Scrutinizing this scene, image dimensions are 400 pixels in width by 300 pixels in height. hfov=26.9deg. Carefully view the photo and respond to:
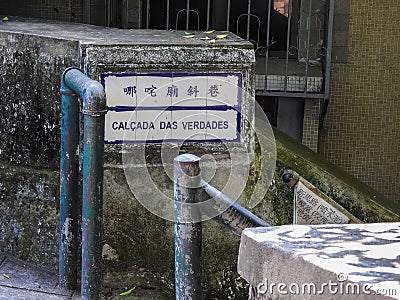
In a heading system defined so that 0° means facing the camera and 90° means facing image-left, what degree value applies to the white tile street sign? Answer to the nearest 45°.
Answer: approximately 0°

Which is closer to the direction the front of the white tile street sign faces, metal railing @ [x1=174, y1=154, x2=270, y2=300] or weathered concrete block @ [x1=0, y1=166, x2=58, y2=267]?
the metal railing

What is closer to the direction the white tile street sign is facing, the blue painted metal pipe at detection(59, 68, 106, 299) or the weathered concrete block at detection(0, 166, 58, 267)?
the blue painted metal pipe

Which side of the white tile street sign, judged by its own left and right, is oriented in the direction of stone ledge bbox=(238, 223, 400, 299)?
front

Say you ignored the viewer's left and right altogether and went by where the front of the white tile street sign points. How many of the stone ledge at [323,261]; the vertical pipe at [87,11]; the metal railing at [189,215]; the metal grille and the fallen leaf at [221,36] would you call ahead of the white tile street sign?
2

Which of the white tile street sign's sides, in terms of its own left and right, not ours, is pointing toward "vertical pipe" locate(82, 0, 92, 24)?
back

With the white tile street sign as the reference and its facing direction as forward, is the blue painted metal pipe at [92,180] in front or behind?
in front

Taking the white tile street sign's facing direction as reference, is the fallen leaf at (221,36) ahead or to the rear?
to the rear

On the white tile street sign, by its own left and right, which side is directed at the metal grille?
back

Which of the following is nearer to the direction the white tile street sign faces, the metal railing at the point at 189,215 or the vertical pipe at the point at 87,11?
the metal railing

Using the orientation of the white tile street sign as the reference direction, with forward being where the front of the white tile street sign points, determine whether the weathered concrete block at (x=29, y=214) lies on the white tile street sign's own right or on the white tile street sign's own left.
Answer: on the white tile street sign's own right

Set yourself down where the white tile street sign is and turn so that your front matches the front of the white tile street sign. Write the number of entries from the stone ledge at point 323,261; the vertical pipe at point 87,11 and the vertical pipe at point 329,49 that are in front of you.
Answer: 1

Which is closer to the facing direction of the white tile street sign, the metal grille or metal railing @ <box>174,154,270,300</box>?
the metal railing

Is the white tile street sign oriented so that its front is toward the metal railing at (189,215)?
yes

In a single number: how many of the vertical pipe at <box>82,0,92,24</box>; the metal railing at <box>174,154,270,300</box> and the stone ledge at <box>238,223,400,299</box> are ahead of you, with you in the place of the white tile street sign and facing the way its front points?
2

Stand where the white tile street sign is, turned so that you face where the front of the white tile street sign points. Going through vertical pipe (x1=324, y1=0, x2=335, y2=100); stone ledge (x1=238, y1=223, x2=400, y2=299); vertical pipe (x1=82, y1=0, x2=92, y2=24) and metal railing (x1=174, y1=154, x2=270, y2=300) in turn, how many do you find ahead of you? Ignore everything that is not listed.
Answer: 2

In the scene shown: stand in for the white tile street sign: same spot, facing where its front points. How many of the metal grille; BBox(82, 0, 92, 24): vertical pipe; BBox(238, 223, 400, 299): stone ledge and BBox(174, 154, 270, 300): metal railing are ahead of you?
2
